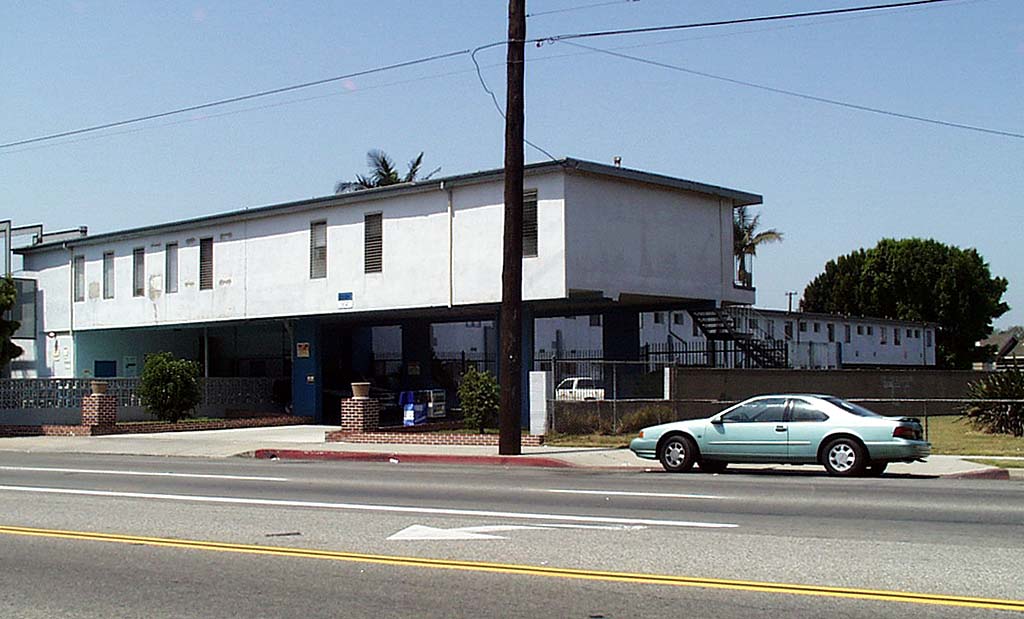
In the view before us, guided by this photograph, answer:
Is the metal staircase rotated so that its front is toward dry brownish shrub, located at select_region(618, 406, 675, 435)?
no

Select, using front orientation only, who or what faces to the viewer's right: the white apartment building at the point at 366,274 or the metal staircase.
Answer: the metal staircase

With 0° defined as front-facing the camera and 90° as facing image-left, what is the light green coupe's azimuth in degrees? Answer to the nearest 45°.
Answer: approximately 90°

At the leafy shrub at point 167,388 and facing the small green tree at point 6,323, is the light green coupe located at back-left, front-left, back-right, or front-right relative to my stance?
back-left

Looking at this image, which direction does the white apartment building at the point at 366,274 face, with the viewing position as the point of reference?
facing the viewer and to the left of the viewer

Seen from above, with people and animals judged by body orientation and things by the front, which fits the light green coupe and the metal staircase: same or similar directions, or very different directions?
very different directions

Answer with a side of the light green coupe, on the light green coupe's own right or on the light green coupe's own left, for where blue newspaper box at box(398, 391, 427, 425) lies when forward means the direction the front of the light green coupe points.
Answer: on the light green coupe's own right

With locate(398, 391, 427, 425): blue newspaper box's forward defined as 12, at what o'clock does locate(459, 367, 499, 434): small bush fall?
The small bush is roughly at 10 o'clock from the blue newspaper box.

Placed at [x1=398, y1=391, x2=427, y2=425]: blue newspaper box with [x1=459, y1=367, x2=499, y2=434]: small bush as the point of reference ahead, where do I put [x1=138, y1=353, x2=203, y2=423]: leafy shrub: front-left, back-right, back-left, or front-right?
back-right

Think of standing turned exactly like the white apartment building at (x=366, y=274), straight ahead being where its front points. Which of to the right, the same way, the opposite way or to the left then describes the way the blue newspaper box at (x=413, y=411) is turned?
the same way

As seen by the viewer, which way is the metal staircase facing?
to the viewer's right

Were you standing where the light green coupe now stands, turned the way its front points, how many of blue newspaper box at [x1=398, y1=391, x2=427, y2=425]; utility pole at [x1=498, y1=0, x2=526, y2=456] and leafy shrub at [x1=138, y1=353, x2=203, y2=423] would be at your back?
0
